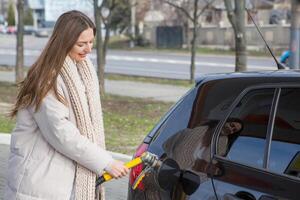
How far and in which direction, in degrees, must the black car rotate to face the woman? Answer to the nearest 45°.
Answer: approximately 180°

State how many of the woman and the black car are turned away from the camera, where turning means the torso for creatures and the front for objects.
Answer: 0

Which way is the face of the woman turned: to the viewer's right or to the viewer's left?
to the viewer's right

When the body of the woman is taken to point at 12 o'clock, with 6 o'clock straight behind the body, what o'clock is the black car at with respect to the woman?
The black car is roughly at 11 o'clock from the woman.

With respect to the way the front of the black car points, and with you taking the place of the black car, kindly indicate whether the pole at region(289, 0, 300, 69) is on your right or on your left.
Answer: on your left

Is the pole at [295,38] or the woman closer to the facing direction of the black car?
the pole

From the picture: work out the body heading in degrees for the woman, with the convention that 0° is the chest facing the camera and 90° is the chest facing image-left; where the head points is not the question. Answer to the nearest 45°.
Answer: approximately 315°

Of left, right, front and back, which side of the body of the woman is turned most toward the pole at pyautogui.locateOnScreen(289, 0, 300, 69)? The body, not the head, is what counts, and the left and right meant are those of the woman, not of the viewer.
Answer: left

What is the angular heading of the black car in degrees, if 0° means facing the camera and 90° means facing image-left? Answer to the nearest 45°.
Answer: approximately 270°
